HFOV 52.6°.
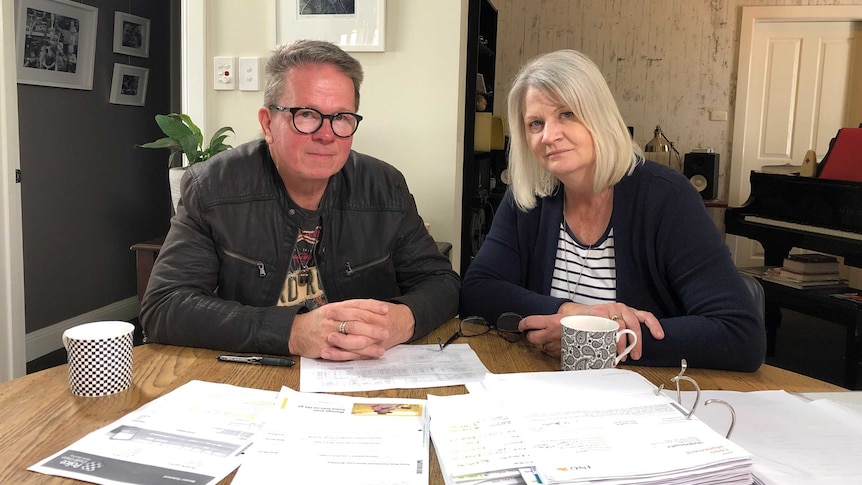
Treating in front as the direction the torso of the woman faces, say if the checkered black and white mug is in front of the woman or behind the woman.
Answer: in front

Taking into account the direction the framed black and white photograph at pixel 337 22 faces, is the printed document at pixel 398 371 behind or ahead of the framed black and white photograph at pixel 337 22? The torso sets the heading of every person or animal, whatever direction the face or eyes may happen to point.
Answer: ahead

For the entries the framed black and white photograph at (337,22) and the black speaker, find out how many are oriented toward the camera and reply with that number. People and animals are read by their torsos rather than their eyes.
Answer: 2

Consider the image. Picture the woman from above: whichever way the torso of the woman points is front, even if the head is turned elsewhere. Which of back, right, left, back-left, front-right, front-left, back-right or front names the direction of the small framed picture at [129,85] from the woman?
right

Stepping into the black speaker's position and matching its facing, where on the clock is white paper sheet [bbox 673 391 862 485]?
The white paper sheet is roughly at 12 o'clock from the black speaker.

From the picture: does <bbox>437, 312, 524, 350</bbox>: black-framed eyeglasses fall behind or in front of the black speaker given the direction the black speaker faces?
in front
